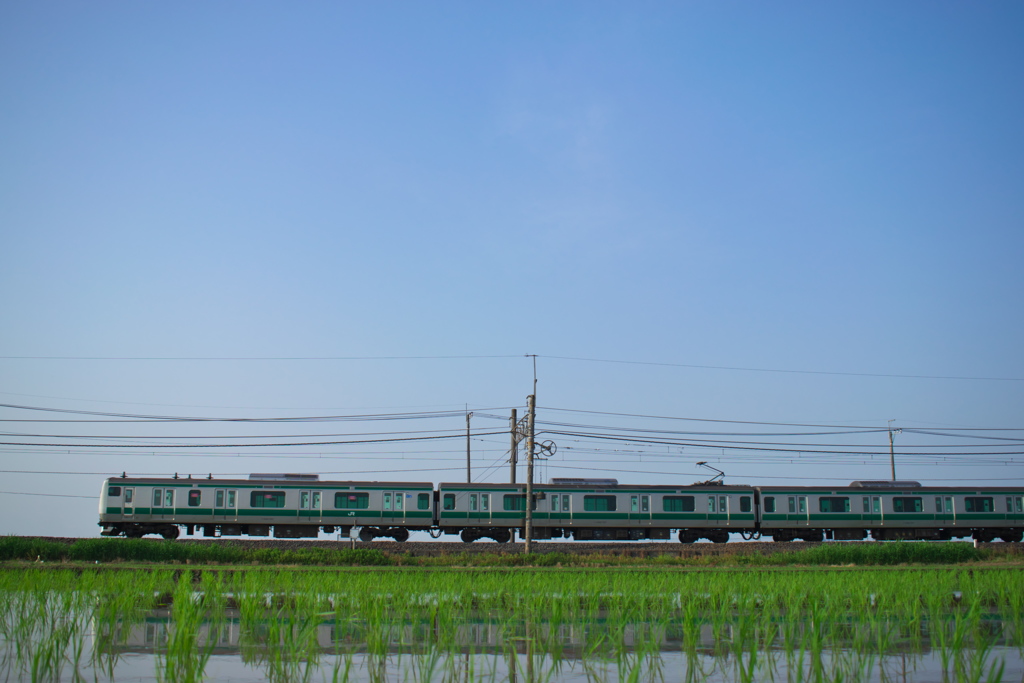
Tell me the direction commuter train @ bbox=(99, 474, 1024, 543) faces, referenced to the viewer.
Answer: facing to the left of the viewer

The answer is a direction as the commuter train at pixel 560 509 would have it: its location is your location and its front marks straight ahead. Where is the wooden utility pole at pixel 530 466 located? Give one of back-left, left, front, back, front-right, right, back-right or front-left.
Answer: left
